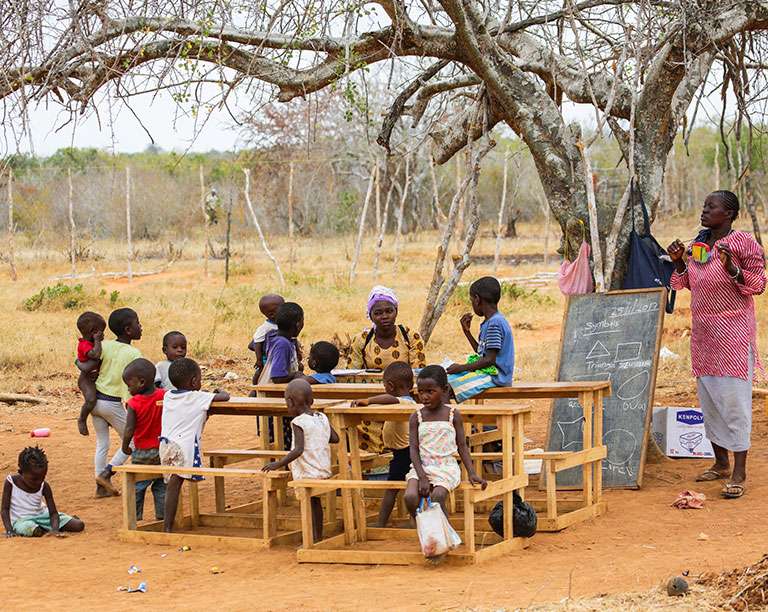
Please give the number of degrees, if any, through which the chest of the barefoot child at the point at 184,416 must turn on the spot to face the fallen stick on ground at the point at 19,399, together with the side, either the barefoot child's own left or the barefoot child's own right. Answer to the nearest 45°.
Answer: approximately 45° to the barefoot child's own left

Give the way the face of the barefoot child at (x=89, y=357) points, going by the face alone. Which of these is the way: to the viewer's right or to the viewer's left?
to the viewer's right

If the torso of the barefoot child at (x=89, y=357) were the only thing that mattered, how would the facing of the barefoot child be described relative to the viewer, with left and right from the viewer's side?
facing to the right of the viewer

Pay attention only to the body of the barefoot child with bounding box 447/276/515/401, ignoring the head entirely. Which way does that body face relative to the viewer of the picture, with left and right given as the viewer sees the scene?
facing to the left of the viewer

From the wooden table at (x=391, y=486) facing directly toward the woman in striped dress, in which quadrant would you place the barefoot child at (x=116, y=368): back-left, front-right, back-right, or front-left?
back-left

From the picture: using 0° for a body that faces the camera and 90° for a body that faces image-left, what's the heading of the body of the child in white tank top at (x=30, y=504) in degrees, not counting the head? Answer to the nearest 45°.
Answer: approximately 315°

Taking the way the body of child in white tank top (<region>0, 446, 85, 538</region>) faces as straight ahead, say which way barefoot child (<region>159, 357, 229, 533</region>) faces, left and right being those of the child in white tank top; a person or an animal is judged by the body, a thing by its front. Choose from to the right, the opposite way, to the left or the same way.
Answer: to the left

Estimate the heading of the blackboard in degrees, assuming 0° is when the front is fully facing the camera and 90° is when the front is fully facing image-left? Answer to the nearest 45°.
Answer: approximately 45°

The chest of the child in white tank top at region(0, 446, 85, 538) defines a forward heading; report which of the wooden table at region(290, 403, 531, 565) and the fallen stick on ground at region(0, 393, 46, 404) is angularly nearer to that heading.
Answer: the wooden table

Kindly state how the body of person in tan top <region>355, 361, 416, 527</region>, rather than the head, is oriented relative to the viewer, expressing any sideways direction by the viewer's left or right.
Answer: facing away from the viewer and to the left of the viewer

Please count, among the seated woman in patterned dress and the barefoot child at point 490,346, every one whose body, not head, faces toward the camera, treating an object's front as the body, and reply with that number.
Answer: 1

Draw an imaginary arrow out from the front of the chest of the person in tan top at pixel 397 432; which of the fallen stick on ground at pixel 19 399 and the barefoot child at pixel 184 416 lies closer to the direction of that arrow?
the fallen stick on ground

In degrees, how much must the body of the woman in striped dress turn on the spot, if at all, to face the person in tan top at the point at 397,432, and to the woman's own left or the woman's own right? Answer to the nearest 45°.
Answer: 0° — they already face them
